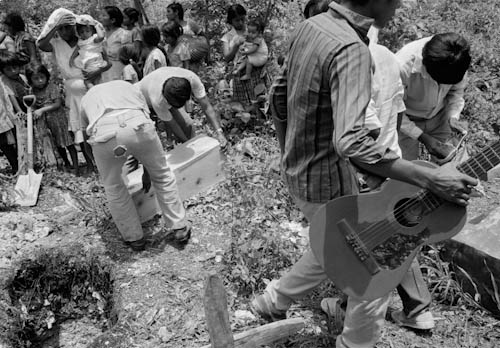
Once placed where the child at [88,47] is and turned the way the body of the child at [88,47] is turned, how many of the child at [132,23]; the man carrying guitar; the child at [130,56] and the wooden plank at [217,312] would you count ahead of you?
2

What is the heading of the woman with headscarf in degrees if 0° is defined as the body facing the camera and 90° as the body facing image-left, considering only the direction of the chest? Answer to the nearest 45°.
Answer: approximately 315°

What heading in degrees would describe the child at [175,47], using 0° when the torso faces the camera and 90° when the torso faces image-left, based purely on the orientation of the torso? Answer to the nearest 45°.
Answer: approximately 45°

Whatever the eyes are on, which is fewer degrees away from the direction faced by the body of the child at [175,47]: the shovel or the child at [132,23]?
the shovel

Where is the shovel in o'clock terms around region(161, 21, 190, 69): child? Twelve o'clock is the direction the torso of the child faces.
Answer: The shovel is roughly at 12 o'clock from the child.

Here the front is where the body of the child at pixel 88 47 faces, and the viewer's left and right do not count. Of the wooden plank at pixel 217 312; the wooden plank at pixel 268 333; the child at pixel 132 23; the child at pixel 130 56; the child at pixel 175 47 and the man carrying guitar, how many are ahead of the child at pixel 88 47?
3
